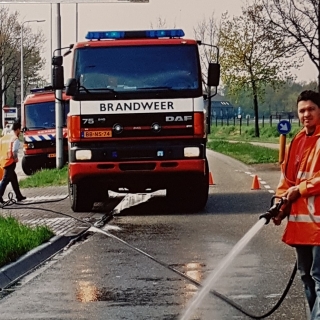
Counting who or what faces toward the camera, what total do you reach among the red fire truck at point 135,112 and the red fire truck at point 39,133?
2

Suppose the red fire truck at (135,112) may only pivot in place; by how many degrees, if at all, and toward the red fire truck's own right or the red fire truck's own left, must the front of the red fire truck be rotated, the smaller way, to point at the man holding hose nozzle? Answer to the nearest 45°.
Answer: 0° — it already faces them

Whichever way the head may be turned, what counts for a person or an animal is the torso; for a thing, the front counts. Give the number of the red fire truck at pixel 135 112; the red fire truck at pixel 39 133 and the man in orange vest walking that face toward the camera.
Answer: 2

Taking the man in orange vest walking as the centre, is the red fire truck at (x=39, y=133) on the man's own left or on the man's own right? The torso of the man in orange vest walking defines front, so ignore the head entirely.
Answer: on the man's own left

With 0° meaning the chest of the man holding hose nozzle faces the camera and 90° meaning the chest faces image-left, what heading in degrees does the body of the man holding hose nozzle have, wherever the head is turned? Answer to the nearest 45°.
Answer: approximately 45°

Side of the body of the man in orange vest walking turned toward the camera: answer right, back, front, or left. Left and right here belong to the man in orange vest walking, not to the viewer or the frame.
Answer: right
